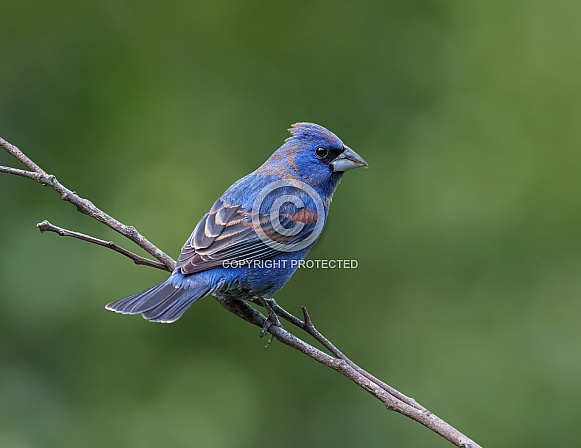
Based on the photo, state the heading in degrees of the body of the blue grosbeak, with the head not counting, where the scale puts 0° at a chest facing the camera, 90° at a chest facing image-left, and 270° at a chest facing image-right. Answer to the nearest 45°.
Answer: approximately 270°

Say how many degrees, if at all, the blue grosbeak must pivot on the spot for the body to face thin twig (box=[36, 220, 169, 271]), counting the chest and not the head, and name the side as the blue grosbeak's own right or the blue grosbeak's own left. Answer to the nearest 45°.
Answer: approximately 135° to the blue grosbeak's own right
